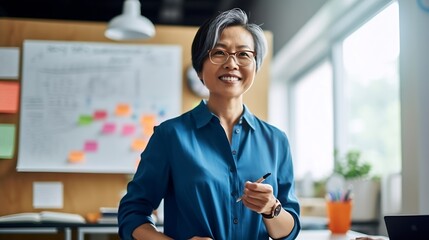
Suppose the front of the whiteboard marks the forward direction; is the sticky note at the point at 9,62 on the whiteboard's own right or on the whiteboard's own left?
on the whiteboard's own right

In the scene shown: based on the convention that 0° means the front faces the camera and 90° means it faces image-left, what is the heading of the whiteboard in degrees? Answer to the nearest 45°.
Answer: approximately 0°

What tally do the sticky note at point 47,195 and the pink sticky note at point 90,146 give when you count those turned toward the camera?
2

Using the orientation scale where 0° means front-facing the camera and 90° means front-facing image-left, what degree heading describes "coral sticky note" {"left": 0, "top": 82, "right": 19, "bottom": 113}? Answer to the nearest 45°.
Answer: approximately 0°

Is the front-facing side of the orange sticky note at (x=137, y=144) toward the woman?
yes

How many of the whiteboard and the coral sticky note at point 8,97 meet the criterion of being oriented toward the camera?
2

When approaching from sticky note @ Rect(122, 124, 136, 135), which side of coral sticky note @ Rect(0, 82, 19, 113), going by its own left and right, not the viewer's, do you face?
left

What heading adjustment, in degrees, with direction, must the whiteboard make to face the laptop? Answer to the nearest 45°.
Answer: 0° — it already faces it

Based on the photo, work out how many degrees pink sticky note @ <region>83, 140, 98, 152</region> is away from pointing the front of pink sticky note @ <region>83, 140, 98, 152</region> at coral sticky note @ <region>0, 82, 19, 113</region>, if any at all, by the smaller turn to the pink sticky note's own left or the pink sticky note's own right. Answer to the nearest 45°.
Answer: approximately 90° to the pink sticky note's own right
